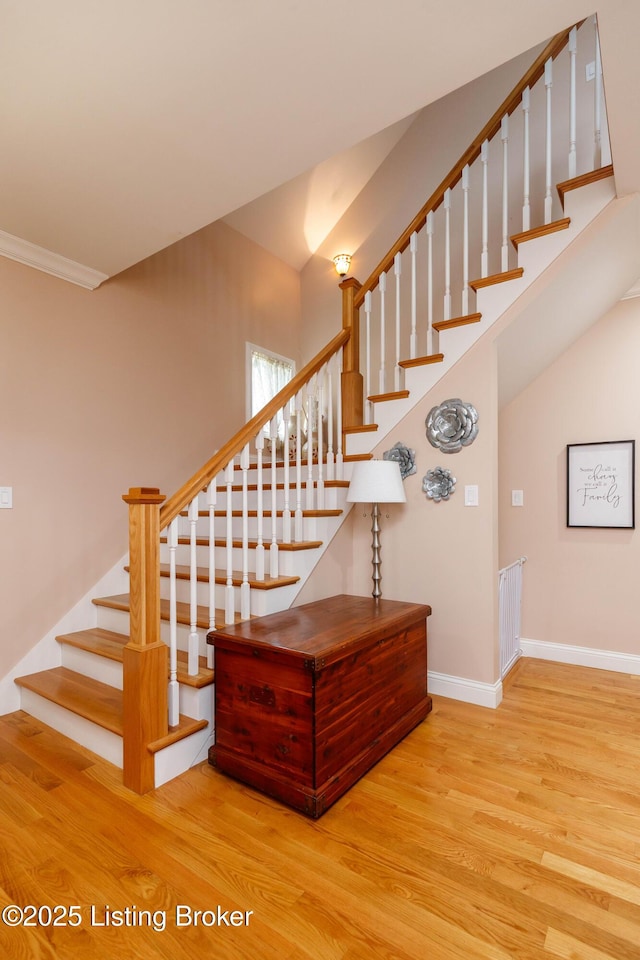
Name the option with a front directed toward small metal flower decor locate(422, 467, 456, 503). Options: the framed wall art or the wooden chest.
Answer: the framed wall art

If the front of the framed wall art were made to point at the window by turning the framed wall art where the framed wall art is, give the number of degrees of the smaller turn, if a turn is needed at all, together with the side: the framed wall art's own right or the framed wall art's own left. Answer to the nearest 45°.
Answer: approximately 45° to the framed wall art's own right

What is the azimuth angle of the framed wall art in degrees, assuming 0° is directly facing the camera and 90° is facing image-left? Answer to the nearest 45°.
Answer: approximately 45°

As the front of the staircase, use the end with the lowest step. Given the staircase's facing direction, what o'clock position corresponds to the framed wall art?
The framed wall art is roughly at 7 o'clock from the staircase.
